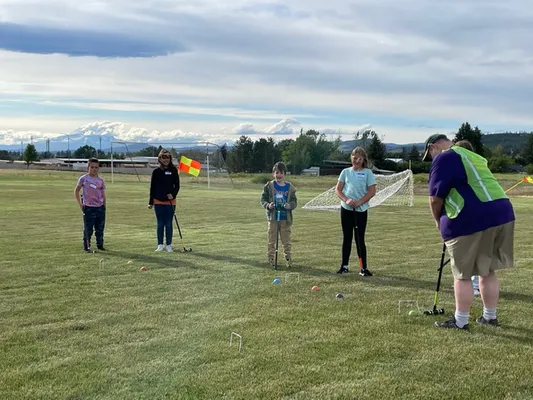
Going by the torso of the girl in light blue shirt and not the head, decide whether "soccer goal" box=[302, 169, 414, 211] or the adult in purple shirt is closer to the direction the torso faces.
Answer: the adult in purple shirt

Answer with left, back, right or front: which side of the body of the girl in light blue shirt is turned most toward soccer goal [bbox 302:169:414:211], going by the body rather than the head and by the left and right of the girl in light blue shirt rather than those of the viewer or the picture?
back

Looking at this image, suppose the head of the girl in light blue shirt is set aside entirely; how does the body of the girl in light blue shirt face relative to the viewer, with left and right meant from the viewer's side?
facing the viewer

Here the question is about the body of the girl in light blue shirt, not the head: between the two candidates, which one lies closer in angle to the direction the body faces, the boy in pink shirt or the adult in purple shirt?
the adult in purple shirt

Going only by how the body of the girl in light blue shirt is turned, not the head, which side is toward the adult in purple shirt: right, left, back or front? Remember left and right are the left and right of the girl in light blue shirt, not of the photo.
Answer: front

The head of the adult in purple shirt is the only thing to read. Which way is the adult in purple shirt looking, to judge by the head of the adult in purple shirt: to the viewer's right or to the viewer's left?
to the viewer's left

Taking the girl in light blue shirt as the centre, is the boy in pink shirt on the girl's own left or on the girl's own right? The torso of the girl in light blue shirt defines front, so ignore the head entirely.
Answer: on the girl's own right

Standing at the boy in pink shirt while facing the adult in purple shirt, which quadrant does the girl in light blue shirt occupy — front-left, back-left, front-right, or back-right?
front-left
